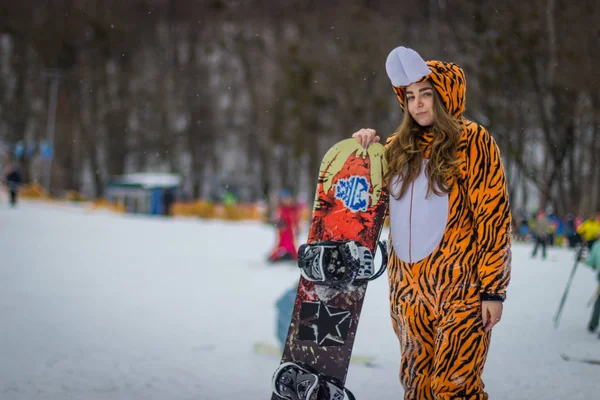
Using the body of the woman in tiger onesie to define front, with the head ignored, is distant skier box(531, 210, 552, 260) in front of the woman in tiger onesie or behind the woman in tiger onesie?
behind

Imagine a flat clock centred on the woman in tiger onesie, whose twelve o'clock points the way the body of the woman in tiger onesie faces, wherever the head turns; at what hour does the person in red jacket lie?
The person in red jacket is roughly at 4 o'clock from the woman in tiger onesie.

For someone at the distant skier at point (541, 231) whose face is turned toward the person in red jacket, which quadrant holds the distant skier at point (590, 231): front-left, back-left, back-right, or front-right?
back-left

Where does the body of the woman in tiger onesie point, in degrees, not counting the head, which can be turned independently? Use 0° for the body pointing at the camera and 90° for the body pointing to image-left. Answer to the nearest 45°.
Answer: approximately 45°

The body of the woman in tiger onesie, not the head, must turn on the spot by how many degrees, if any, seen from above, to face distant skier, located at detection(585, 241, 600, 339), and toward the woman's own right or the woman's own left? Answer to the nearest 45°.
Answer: approximately 180°
